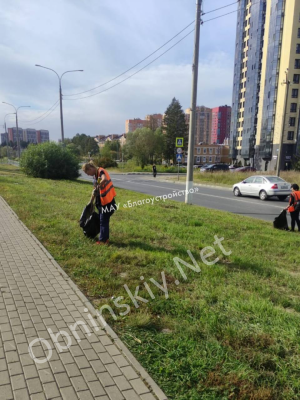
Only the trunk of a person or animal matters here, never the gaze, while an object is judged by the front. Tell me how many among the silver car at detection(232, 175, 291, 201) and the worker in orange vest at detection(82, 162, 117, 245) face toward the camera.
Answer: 0

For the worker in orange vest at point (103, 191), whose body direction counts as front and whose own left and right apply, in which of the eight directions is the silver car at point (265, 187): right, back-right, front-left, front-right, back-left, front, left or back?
back-right

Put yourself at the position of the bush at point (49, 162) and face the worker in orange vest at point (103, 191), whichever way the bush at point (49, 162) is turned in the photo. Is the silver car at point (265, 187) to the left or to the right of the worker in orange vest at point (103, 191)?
left

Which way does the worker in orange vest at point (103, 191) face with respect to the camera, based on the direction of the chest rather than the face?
to the viewer's left

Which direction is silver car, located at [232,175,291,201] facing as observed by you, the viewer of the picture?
facing away from the viewer and to the left of the viewer

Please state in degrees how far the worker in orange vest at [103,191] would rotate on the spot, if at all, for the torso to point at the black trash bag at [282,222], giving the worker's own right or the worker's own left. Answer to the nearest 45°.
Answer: approximately 180°

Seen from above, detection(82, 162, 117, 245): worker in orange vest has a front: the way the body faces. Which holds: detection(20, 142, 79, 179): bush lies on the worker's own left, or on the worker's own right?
on the worker's own right
